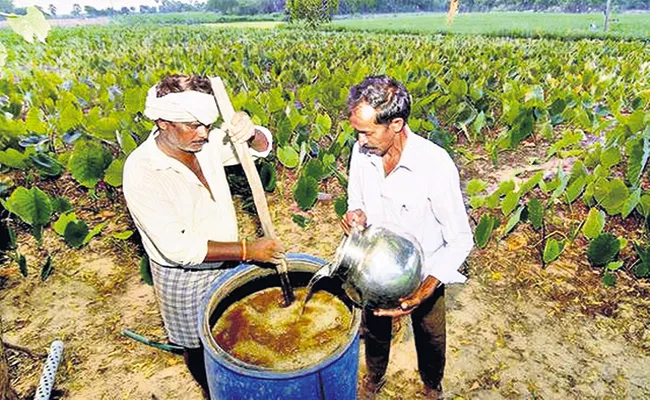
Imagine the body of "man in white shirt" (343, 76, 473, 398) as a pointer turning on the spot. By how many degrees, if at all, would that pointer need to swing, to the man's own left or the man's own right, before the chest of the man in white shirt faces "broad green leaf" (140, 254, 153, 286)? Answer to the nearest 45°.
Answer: approximately 45° to the man's own right

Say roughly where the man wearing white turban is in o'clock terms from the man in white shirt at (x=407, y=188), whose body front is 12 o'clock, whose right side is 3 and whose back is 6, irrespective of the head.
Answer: The man wearing white turban is roughly at 1 o'clock from the man in white shirt.

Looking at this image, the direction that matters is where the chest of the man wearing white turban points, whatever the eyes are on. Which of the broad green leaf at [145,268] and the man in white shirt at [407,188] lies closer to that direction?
the man in white shirt

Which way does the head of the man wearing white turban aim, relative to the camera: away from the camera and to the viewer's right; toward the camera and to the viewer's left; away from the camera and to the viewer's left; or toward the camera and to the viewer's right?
toward the camera and to the viewer's right

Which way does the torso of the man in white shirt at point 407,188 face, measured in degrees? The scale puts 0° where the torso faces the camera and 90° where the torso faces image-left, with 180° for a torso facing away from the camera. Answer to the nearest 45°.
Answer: approximately 45°

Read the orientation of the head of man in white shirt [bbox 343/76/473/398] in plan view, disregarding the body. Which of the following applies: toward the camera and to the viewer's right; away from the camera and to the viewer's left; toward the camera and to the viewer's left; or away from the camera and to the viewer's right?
toward the camera and to the viewer's left

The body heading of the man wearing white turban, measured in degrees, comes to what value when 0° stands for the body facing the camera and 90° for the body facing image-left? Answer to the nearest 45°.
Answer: approximately 315°

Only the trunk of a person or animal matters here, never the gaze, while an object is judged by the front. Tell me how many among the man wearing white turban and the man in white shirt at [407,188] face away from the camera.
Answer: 0

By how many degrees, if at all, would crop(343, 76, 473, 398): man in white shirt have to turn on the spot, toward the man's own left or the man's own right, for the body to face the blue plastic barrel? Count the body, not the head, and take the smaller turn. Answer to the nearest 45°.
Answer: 0° — they already face it

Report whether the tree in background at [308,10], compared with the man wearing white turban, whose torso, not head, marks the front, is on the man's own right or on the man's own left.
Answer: on the man's own left

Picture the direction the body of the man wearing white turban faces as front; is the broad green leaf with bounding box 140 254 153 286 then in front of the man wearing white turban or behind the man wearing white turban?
behind

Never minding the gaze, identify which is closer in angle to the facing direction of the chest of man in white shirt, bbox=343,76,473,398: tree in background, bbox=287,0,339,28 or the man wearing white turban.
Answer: the man wearing white turban
